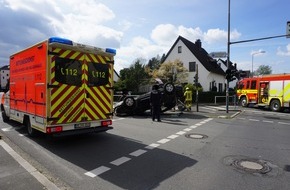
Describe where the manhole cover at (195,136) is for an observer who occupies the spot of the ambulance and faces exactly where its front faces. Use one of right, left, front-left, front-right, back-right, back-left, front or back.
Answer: back-right

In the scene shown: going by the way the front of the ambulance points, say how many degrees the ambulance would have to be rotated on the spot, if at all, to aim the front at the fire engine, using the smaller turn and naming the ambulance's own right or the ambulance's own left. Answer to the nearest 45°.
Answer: approximately 90° to the ambulance's own right

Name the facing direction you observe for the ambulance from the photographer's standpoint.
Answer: facing away from the viewer and to the left of the viewer

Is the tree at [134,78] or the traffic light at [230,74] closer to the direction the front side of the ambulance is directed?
the tree

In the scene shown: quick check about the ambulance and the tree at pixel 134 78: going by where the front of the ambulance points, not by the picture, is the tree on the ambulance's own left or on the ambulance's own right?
on the ambulance's own right

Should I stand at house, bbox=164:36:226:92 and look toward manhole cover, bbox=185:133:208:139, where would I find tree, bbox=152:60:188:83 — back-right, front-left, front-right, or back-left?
front-right

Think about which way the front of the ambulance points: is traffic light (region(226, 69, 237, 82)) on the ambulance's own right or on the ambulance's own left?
on the ambulance's own right

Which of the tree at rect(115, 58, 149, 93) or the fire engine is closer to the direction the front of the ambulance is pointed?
the tree

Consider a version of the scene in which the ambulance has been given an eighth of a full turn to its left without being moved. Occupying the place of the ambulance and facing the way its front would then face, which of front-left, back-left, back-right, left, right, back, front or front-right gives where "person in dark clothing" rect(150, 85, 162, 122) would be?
back-right

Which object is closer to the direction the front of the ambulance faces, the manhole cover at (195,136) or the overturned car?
the overturned car

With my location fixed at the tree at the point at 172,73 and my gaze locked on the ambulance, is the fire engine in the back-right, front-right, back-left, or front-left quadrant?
front-left

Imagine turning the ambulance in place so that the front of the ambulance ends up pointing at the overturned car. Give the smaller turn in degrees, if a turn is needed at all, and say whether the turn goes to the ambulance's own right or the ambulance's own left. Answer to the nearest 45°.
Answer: approximately 90° to the ambulance's own right

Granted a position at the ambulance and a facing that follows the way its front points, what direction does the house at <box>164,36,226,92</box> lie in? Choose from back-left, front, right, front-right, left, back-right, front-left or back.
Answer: right
